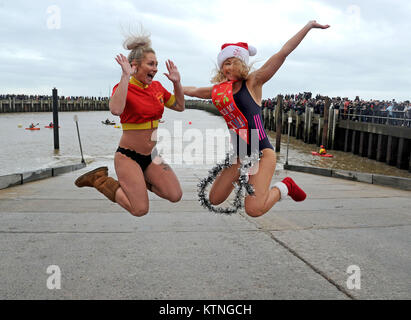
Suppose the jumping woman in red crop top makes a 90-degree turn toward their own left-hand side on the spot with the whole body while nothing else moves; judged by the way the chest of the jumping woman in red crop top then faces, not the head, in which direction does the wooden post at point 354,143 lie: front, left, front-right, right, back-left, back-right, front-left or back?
front

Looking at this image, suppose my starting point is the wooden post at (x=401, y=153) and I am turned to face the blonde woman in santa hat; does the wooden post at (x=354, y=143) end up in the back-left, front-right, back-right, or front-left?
back-right

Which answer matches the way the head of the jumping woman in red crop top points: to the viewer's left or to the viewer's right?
to the viewer's right

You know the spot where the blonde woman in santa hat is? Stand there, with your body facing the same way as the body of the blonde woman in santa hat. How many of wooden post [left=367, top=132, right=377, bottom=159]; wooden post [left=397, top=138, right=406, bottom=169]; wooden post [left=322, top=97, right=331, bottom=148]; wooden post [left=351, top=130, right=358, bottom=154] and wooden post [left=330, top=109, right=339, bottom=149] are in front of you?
0

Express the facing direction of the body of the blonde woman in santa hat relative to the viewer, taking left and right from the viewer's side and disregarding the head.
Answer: facing the viewer and to the left of the viewer

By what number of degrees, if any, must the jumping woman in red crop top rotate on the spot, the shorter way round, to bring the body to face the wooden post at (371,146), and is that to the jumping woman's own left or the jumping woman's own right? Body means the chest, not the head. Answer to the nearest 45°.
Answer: approximately 90° to the jumping woman's own left

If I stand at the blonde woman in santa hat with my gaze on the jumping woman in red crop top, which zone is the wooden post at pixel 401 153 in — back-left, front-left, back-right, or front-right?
back-right

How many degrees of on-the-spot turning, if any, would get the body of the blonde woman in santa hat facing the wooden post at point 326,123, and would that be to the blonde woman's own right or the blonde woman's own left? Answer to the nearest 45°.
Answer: approximately 135° to the blonde woman's own right

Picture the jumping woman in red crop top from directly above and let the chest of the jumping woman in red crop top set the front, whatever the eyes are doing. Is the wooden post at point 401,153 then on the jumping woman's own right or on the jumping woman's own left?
on the jumping woman's own left

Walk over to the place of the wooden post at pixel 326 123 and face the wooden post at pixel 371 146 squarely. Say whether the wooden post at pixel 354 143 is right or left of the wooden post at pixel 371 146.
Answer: left

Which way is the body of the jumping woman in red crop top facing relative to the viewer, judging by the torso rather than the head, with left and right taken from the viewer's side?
facing the viewer and to the right of the viewer

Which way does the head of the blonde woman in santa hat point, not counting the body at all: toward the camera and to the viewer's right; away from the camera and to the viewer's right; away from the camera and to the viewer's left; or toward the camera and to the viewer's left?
toward the camera and to the viewer's left

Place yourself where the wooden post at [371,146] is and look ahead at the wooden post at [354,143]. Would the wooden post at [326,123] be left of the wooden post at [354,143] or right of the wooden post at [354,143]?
left

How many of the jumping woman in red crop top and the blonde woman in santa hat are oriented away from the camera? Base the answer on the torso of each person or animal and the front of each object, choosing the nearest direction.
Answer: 0

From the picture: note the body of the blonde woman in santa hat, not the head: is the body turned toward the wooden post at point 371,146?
no

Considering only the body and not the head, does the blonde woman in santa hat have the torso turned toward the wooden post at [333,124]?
no
